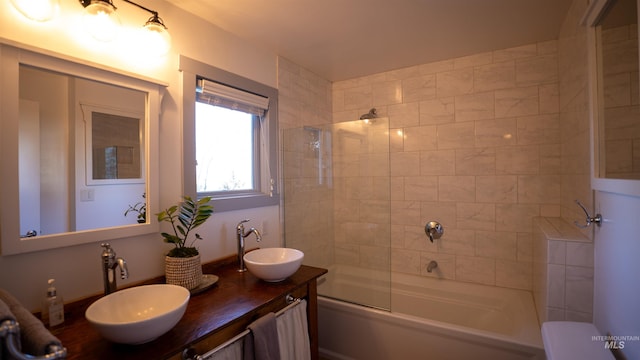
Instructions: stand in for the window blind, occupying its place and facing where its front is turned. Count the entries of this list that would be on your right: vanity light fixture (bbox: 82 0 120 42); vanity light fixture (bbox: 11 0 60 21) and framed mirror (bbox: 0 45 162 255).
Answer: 3

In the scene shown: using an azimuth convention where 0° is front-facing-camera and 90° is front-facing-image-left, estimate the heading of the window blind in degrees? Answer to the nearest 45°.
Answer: approximately 315°

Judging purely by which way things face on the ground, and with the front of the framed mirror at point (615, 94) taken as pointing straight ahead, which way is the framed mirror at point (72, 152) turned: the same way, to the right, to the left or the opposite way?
the opposite way

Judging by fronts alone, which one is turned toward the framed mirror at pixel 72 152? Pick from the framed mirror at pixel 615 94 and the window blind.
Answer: the framed mirror at pixel 615 94

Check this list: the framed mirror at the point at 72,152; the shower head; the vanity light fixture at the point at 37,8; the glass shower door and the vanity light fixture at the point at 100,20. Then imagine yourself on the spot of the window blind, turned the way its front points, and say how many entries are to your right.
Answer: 3
